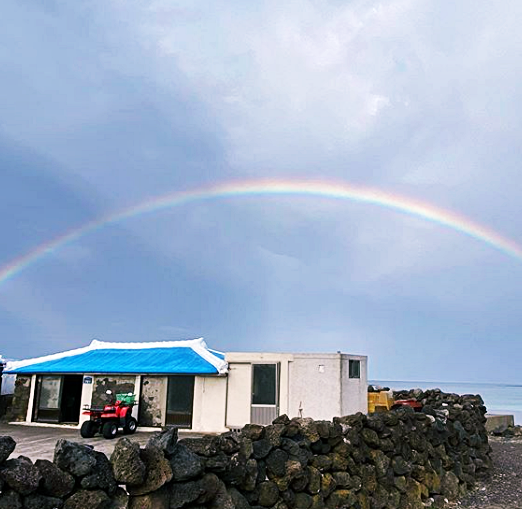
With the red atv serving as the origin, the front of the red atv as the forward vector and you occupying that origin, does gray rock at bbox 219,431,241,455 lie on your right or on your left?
on your left

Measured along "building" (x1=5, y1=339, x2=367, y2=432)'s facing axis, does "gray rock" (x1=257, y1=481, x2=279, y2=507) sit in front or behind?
in front

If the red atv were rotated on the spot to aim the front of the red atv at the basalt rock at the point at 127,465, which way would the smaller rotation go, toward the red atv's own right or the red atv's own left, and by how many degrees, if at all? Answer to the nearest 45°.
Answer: approximately 45° to the red atv's own left

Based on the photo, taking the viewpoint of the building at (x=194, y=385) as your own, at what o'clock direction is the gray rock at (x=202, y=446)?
The gray rock is roughly at 12 o'clock from the building.

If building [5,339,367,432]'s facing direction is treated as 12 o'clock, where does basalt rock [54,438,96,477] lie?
The basalt rock is roughly at 12 o'clock from the building.

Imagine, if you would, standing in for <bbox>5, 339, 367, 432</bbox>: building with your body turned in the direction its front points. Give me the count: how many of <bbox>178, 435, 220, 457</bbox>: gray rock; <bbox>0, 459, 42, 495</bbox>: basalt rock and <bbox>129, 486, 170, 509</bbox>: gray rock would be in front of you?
3

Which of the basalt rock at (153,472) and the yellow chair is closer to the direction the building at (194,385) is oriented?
the basalt rock

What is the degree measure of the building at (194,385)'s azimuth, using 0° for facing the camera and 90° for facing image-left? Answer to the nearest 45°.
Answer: approximately 0°

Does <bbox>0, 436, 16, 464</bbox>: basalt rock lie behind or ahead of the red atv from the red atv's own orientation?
ahead

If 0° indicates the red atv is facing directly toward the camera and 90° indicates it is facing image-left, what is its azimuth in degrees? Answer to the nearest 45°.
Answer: approximately 45°

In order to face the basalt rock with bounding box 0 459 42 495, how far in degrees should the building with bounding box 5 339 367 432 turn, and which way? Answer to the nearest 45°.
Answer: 0° — it already faces it

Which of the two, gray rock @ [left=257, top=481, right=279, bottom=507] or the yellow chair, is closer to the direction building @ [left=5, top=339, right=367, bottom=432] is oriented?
the gray rock

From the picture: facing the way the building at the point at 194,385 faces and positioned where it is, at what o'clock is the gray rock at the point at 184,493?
The gray rock is roughly at 12 o'clock from the building.

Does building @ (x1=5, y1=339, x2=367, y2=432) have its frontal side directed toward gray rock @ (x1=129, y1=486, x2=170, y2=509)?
yes
